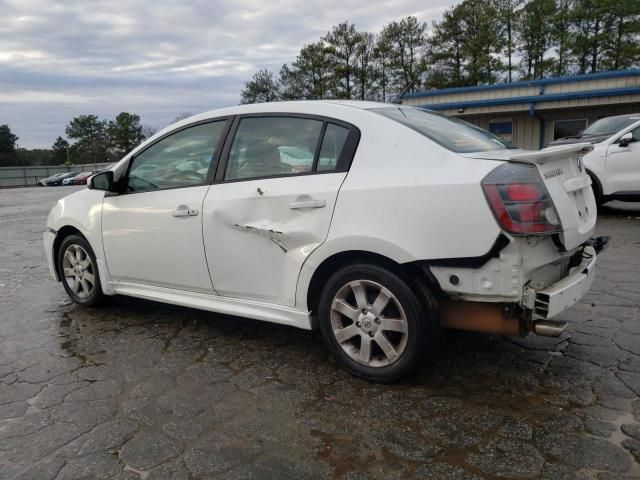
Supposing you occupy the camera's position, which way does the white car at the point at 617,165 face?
facing the viewer and to the left of the viewer

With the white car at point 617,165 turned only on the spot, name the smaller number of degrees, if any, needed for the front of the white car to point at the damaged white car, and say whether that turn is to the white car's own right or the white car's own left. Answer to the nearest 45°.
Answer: approximately 45° to the white car's own left

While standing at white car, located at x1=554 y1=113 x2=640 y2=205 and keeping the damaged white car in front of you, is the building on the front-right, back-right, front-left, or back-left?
back-right

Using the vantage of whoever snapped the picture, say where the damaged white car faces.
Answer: facing away from the viewer and to the left of the viewer

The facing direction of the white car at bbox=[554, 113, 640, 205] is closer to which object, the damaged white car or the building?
the damaged white car

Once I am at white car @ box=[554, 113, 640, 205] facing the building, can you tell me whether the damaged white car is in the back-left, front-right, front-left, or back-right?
back-left

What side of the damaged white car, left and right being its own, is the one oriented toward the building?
right

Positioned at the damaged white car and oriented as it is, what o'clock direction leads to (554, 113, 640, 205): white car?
The white car is roughly at 3 o'clock from the damaged white car.
